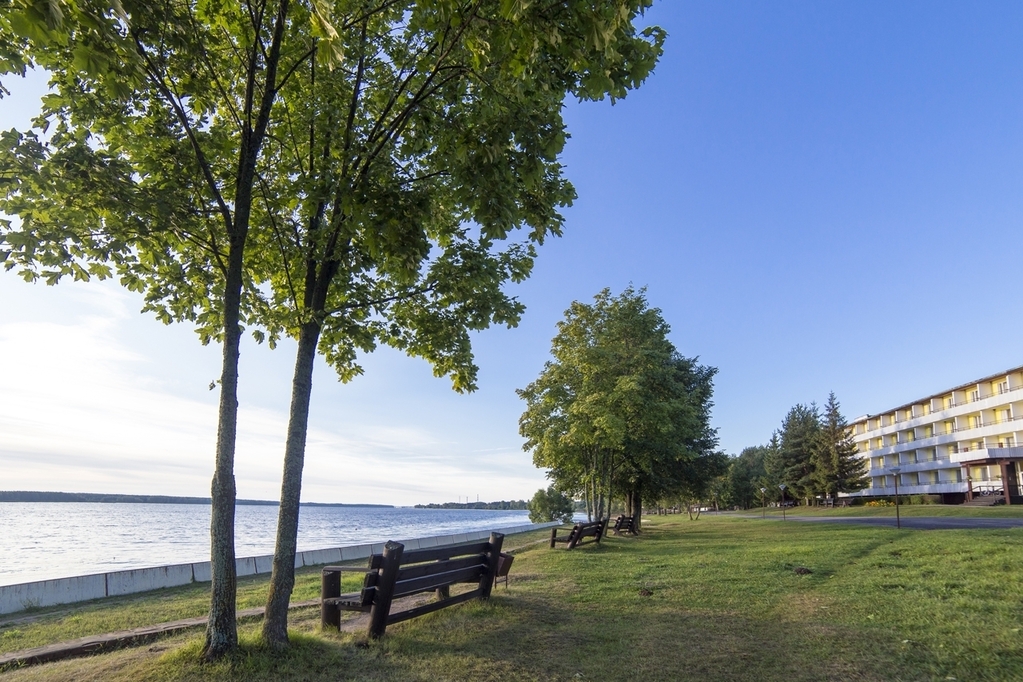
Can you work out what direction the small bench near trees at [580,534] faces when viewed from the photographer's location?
facing away from the viewer and to the left of the viewer

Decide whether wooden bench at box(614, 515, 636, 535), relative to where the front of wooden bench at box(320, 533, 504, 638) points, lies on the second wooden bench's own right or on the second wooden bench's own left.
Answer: on the second wooden bench's own right

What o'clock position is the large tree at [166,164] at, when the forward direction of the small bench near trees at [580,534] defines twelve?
The large tree is roughly at 8 o'clock from the small bench near trees.

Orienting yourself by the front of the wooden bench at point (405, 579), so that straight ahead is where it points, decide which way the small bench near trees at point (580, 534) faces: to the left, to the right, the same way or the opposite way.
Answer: the same way

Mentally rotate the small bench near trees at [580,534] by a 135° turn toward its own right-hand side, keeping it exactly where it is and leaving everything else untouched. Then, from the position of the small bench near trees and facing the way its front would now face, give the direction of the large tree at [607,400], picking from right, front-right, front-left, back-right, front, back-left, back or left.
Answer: left

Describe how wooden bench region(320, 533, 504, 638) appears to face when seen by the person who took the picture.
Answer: facing away from the viewer and to the left of the viewer

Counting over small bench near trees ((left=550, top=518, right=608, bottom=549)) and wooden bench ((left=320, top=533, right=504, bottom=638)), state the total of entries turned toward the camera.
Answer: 0

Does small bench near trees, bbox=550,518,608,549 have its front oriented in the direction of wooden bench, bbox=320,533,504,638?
no

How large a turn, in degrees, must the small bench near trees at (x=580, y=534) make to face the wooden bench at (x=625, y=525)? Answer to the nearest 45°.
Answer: approximately 45° to its right

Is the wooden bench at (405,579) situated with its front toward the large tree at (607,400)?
no
